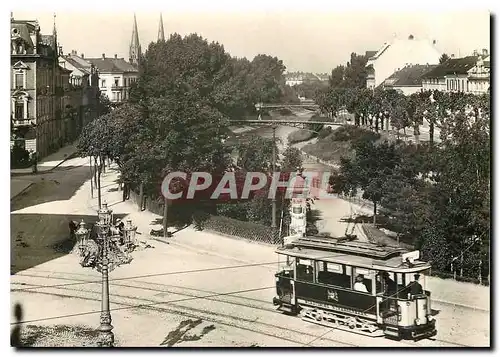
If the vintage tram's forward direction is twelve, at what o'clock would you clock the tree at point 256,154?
The tree is roughly at 8 o'clock from the vintage tram.

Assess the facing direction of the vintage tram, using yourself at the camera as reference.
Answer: facing the viewer and to the right of the viewer

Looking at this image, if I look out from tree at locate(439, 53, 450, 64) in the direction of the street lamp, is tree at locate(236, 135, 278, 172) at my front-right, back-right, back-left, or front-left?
front-right

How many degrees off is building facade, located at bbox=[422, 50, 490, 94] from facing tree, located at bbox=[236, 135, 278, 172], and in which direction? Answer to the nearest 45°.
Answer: approximately 45° to its right

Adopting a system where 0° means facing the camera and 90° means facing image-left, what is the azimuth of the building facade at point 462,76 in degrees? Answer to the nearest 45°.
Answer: approximately 45°

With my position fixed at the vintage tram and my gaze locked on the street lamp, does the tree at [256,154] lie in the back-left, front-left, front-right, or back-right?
front-right

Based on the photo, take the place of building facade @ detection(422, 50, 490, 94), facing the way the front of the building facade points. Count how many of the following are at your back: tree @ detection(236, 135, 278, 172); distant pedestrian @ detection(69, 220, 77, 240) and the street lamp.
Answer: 0

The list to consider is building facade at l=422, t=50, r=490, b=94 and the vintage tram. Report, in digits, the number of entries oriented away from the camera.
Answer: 0

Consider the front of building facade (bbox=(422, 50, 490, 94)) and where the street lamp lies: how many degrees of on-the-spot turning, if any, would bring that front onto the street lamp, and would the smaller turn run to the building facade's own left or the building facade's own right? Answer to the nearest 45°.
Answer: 0° — it already faces it
